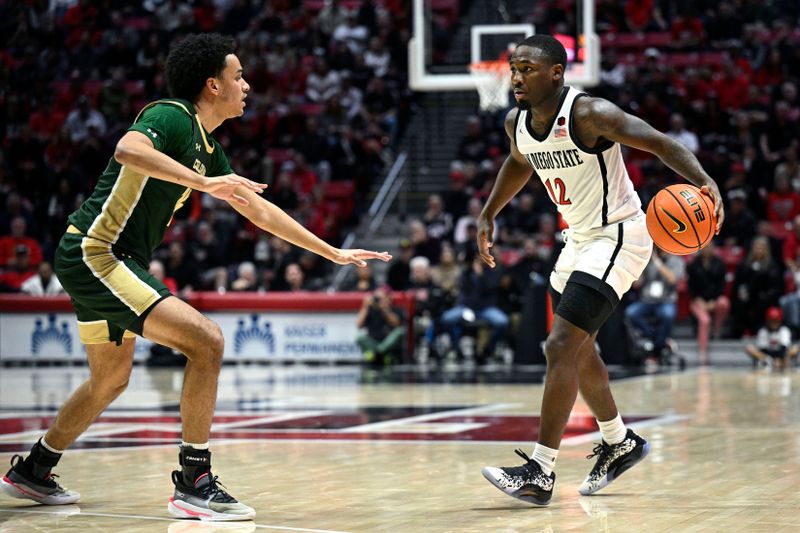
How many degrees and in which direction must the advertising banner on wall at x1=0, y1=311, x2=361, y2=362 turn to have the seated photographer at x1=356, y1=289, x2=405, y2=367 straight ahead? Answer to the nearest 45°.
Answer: approximately 45° to its left

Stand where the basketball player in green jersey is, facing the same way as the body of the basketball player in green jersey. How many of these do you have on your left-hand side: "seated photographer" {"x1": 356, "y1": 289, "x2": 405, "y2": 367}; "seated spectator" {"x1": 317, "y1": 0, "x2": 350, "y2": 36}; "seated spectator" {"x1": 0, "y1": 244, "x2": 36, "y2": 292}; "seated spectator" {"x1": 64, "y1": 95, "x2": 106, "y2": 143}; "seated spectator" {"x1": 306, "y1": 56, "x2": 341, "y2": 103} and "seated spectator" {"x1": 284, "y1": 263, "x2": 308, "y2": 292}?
6

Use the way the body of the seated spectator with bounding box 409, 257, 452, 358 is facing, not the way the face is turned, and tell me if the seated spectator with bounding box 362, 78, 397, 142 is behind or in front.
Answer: behind

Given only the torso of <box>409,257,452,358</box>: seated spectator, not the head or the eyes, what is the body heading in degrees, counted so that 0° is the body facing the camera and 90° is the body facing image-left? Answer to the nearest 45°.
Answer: approximately 0°

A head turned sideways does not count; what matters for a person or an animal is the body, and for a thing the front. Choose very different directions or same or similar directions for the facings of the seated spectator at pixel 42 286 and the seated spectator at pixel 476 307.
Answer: same or similar directions

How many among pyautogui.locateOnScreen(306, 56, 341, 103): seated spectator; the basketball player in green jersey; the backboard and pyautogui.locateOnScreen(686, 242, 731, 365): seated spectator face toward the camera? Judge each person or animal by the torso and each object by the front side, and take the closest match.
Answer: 3

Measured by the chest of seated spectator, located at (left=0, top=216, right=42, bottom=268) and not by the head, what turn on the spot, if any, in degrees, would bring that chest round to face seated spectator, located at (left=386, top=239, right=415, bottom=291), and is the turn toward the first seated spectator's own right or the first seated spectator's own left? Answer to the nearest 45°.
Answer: approximately 45° to the first seated spectator's own left

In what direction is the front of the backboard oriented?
toward the camera

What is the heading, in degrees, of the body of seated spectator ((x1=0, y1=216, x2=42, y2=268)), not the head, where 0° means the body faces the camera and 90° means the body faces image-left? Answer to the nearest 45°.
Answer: approximately 0°

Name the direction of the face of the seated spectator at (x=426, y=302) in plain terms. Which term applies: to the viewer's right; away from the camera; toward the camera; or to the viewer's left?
toward the camera

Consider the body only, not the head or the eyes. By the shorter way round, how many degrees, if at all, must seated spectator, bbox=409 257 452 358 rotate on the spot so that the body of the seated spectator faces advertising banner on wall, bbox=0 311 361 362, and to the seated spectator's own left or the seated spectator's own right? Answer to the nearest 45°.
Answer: approximately 90° to the seated spectator's own right

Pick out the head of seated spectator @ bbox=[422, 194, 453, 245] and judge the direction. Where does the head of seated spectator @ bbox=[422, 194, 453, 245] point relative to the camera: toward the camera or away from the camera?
toward the camera

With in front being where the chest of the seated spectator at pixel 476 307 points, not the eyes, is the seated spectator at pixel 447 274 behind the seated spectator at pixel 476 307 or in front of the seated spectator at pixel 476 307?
behind

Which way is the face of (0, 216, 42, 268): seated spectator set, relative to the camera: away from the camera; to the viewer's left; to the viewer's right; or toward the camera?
toward the camera

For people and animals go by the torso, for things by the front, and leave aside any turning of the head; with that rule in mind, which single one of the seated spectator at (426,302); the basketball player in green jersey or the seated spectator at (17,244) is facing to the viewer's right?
the basketball player in green jersey

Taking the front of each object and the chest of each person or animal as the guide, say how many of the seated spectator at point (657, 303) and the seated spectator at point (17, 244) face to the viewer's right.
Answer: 0

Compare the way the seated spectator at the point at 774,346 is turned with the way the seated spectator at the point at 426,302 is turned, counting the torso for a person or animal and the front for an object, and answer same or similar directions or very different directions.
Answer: same or similar directions

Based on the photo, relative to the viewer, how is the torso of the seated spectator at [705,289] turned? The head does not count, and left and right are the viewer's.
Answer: facing the viewer

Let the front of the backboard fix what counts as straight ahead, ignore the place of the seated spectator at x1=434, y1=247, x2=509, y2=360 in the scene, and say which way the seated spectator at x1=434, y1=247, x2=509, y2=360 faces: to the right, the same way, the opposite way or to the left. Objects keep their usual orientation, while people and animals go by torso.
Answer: the same way

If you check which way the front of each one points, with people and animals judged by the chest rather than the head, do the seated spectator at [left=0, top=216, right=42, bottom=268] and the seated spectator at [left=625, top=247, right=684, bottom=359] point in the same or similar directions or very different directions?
same or similar directions
